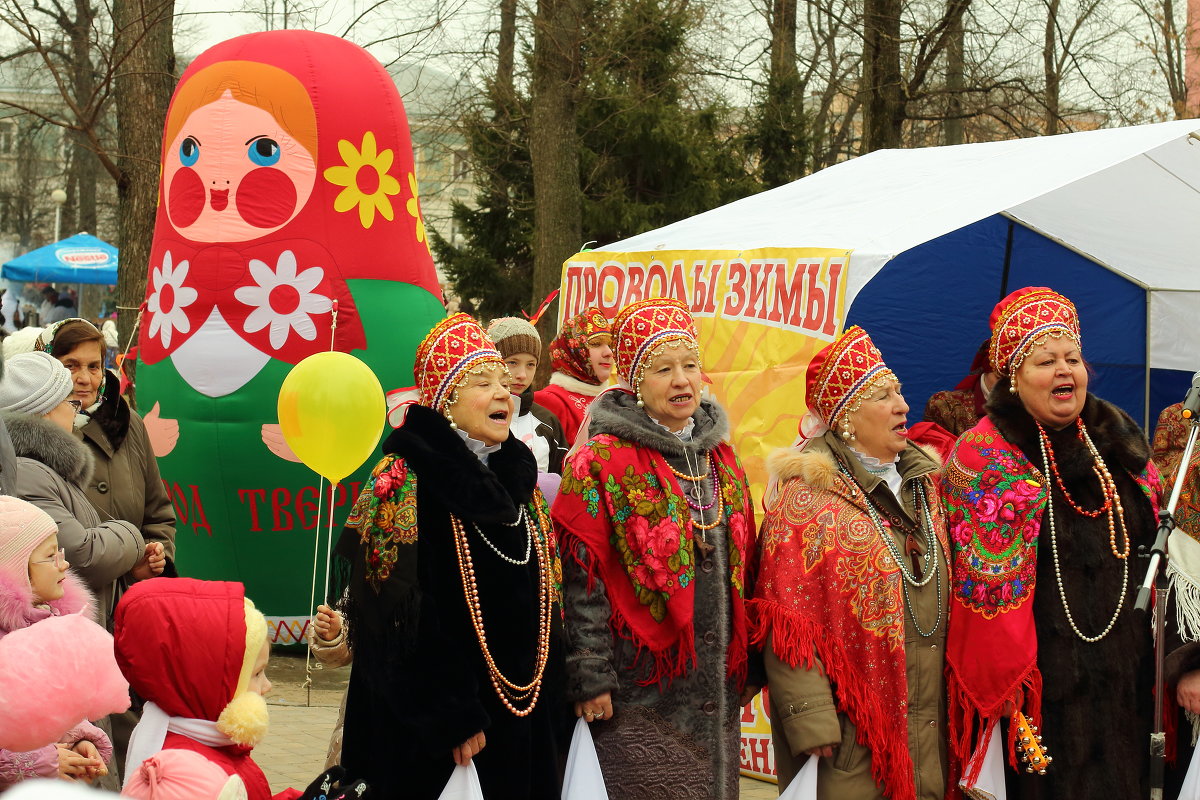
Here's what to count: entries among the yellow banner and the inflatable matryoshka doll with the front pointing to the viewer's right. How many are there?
0

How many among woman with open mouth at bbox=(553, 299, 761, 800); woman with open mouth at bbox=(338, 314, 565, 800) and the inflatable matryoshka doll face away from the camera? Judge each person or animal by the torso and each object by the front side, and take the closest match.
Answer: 0

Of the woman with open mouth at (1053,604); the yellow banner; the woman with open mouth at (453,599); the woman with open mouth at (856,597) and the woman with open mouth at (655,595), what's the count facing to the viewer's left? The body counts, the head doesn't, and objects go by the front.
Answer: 0

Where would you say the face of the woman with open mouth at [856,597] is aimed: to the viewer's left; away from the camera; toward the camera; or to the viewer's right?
to the viewer's right

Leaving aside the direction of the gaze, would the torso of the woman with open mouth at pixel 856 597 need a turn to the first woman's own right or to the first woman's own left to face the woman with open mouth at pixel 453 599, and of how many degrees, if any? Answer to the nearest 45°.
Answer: approximately 90° to the first woman's own right

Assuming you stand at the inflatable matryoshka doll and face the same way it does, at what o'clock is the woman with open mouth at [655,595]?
The woman with open mouth is roughly at 10 o'clock from the inflatable matryoshka doll.

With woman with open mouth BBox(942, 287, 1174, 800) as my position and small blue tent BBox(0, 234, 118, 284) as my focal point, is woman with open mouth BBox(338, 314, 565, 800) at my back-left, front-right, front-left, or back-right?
front-left

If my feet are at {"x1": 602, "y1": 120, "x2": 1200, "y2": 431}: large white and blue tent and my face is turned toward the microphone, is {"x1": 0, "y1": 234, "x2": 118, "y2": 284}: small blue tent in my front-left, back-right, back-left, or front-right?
back-right

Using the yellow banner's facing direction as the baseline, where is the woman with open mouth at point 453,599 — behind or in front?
in front

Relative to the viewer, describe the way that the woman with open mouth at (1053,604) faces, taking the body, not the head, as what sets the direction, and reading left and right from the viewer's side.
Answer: facing the viewer and to the right of the viewer

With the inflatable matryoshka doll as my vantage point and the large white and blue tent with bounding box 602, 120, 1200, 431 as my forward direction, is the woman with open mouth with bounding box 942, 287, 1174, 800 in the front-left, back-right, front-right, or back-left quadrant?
front-right

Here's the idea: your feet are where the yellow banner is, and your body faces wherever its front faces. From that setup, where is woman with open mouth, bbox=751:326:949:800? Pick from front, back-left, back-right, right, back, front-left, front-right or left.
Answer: front

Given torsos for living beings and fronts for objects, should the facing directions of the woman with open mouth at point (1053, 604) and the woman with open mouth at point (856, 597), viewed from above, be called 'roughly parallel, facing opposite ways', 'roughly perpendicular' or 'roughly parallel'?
roughly parallel

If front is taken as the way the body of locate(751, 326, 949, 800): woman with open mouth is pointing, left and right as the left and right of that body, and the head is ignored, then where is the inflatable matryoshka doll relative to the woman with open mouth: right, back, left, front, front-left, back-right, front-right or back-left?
back

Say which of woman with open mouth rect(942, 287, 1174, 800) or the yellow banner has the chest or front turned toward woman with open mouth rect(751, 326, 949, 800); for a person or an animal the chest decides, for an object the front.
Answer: the yellow banner

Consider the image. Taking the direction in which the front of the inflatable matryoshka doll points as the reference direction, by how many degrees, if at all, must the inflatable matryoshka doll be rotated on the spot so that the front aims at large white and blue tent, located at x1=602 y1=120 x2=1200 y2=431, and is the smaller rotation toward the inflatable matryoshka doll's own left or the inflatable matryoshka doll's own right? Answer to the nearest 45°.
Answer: approximately 90° to the inflatable matryoshka doll's own left

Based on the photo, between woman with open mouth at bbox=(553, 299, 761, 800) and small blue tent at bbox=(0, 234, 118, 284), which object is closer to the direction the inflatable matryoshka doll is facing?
the woman with open mouth

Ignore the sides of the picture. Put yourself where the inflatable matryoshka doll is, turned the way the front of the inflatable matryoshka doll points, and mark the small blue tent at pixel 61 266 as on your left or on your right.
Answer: on your right

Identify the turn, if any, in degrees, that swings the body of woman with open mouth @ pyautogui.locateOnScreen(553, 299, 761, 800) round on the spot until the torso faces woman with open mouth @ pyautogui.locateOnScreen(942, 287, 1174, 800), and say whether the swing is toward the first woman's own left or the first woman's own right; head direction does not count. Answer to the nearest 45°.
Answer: approximately 45° to the first woman's own left
